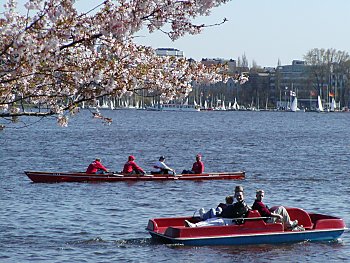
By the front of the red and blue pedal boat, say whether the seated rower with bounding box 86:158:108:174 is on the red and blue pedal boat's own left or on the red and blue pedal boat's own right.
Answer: on the red and blue pedal boat's own left

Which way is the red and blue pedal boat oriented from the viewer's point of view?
to the viewer's right
